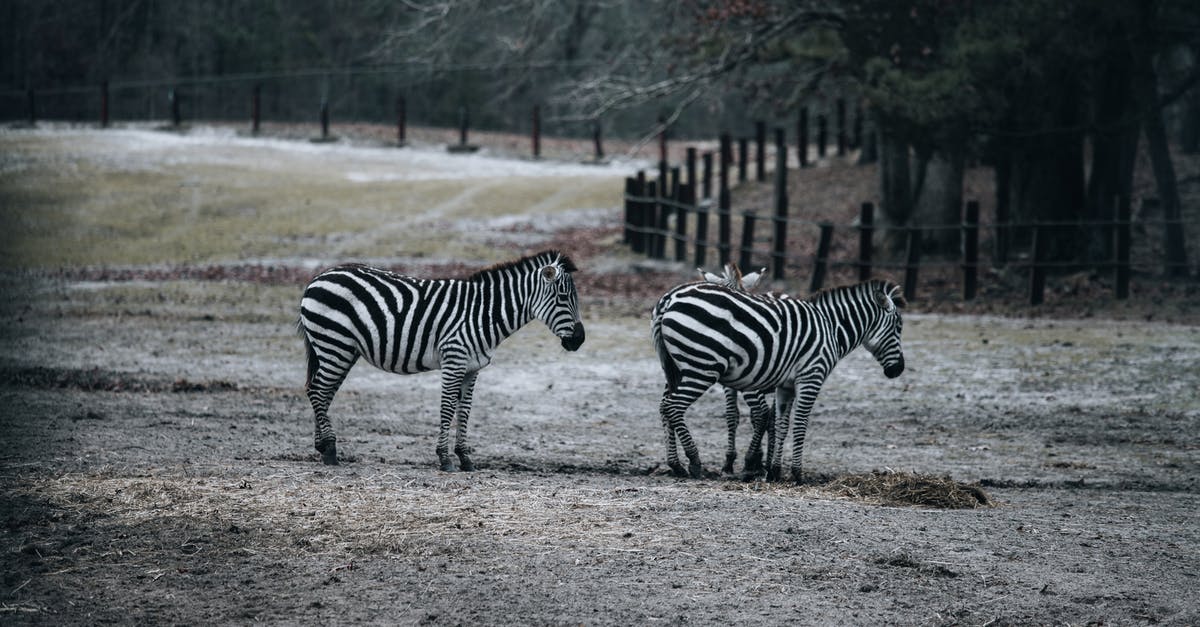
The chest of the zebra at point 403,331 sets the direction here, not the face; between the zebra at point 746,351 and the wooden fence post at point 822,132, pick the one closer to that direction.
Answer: the zebra

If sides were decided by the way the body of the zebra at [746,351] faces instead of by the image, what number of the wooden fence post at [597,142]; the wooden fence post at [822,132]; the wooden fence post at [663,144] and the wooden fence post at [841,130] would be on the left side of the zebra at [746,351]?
4

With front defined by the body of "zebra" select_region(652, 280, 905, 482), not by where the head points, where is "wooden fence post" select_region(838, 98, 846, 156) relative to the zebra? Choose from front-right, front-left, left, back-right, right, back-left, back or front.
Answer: left

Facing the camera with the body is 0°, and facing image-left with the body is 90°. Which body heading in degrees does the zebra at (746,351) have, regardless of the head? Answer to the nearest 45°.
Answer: approximately 270°

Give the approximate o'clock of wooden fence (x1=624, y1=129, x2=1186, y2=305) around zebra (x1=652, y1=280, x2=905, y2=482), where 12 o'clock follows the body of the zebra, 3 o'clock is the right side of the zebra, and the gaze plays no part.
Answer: The wooden fence is roughly at 9 o'clock from the zebra.

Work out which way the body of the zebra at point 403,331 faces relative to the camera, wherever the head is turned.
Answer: to the viewer's right

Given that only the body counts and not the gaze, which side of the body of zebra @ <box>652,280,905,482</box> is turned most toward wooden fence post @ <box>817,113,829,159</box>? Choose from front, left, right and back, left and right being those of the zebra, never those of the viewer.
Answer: left

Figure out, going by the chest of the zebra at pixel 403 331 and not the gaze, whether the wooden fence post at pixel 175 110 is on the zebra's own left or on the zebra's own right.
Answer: on the zebra's own left

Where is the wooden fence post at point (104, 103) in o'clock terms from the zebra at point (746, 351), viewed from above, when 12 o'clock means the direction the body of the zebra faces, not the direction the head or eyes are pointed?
The wooden fence post is roughly at 8 o'clock from the zebra.

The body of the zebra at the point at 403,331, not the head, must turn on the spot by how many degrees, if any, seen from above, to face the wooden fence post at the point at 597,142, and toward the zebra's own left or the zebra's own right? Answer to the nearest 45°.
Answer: approximately 90° to the zebra's own left
